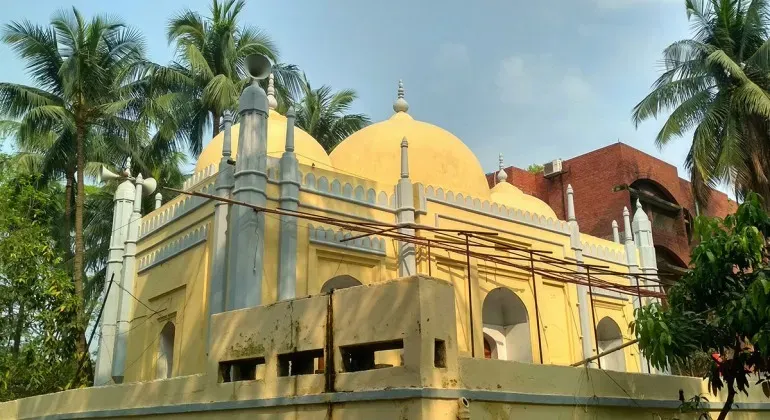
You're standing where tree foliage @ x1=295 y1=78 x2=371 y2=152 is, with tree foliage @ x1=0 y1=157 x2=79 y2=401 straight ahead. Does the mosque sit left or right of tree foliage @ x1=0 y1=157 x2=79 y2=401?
left

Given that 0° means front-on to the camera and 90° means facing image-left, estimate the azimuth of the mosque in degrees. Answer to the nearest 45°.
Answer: approximately 315°

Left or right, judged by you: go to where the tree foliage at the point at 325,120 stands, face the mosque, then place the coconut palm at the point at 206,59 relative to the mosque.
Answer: right

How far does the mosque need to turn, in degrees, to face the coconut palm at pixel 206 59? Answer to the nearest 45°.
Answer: approximately 180°

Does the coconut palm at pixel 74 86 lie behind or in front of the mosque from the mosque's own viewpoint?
behind

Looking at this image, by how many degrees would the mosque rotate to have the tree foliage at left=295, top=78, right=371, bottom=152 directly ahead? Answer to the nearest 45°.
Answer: approximately 135° to its left

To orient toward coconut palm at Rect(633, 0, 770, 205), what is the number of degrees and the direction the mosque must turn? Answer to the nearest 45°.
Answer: approximately 90° to its left

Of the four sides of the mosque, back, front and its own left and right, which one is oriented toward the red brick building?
left
